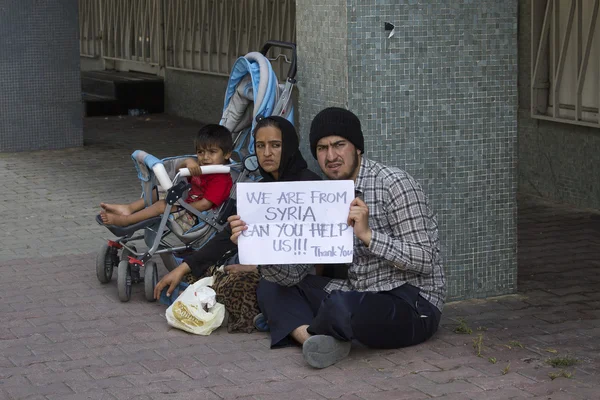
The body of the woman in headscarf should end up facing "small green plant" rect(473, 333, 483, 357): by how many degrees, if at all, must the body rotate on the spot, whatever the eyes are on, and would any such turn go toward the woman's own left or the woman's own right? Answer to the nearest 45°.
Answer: approximately 90° to the woman's own left

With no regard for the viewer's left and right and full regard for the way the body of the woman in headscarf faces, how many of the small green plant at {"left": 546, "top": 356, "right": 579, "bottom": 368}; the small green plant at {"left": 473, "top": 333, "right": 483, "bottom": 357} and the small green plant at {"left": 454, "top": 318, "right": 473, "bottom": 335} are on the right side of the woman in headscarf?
0

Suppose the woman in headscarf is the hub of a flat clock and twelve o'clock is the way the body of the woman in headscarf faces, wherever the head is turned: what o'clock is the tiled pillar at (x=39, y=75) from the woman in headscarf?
The tiled pillar is roughly at 4 o'clock from the woman in headscarf.

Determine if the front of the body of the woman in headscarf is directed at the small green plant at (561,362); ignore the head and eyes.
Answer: no

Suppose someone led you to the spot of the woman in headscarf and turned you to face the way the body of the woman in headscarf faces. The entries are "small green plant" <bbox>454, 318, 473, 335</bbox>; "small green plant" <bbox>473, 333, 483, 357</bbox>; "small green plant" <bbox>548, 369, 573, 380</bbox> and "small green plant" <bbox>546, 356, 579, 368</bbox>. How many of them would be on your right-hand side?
0

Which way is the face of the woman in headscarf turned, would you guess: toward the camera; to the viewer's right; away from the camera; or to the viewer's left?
toward the camera

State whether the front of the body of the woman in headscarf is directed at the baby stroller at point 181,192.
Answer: no

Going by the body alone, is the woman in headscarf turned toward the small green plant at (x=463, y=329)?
no

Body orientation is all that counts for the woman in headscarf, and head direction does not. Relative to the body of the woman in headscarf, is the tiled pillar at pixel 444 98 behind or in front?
behind

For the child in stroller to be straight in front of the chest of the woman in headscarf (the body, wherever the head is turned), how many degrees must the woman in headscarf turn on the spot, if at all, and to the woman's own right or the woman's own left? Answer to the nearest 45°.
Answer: approximately 90° to the woman's own right

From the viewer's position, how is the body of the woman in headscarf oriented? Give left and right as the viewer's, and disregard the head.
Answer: facing the viewer and to the left of the viewer
